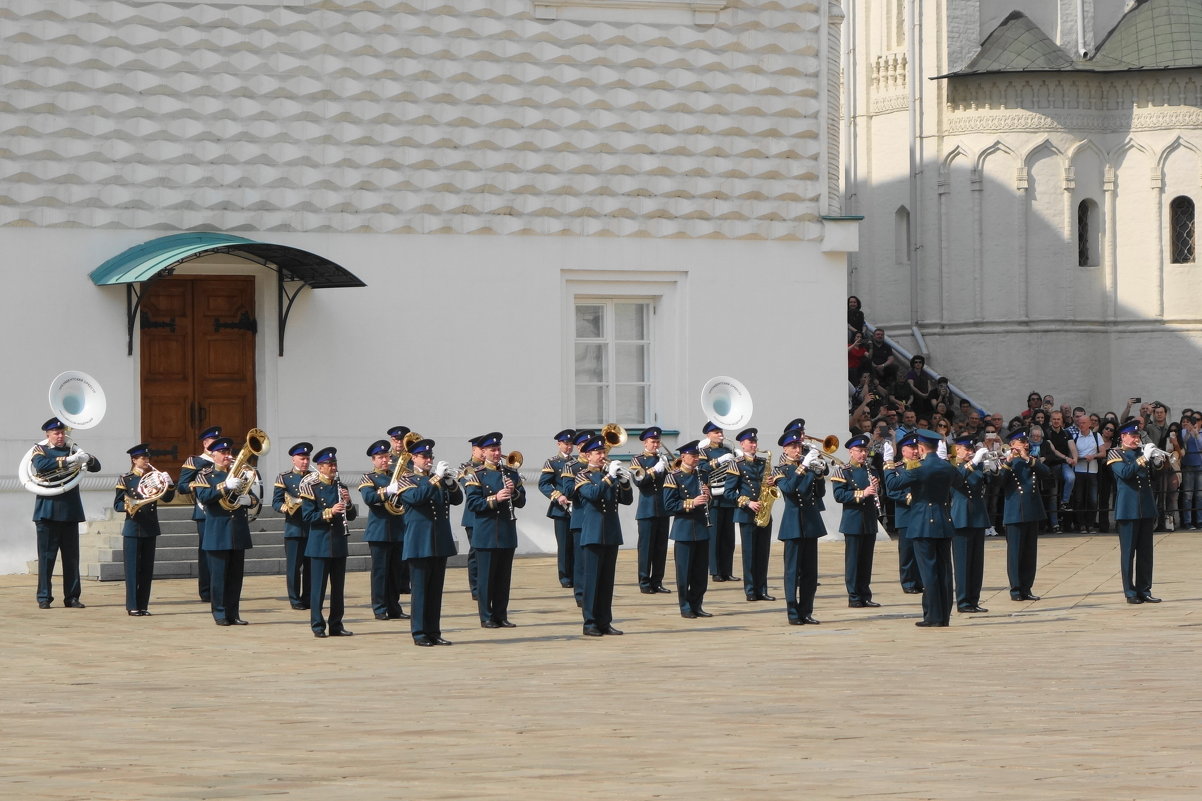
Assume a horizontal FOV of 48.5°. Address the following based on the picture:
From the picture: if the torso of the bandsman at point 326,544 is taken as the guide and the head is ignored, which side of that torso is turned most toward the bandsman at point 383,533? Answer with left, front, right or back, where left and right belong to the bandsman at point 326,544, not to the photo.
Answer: left

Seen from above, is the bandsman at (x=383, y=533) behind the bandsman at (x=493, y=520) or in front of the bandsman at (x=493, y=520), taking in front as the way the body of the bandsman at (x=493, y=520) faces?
behind

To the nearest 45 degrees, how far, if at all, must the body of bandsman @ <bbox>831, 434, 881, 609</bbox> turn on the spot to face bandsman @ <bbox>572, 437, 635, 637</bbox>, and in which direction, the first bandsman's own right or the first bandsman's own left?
approximately 90° to the first bandsman's own right

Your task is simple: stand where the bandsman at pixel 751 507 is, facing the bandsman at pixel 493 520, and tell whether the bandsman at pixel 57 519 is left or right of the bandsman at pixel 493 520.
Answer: right

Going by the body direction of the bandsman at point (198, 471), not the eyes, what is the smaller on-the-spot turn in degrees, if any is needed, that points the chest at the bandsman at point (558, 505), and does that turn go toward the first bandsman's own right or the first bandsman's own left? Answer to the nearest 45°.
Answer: approximately 45° to the first bandsman's own left

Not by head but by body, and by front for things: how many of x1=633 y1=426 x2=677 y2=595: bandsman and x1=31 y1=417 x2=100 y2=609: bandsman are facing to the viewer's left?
0

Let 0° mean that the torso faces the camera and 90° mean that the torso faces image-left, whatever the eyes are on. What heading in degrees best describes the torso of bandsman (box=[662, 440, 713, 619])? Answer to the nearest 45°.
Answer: approximately 315°

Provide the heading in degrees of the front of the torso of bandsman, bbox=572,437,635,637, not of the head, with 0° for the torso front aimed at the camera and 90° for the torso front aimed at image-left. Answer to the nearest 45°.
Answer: approximately 315°

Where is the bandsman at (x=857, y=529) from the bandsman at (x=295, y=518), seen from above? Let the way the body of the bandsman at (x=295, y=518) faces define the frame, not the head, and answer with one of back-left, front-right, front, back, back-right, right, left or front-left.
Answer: front-left

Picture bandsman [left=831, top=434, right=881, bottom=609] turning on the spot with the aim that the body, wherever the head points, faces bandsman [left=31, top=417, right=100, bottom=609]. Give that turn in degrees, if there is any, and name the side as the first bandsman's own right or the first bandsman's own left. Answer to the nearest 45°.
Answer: approximately 135° to the first bandsman's own right
